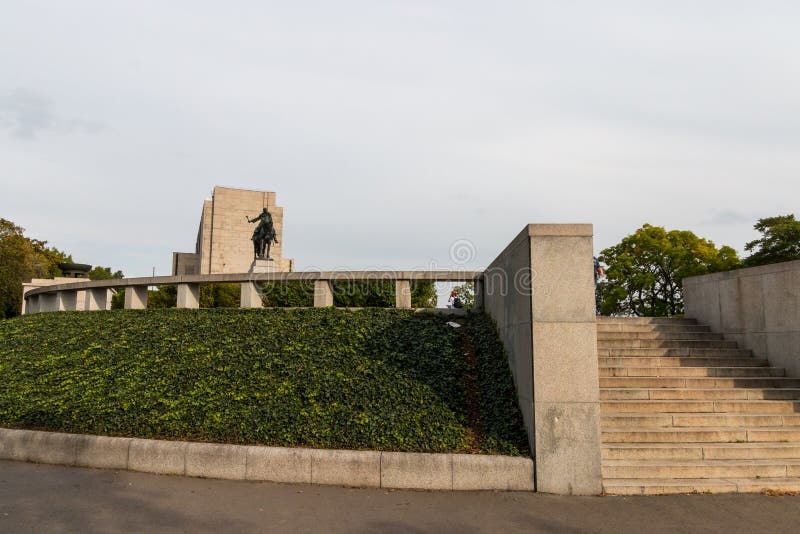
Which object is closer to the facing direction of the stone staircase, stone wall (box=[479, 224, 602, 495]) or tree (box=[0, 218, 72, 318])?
the stone wall

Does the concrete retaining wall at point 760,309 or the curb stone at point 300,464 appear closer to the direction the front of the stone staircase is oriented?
the curb stone

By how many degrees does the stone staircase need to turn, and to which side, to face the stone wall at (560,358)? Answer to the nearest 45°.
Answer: approximately 45° to its right

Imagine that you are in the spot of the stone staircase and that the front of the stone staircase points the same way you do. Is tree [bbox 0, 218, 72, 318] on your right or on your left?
on your right

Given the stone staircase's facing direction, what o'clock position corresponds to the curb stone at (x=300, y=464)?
The curb stone is roughly at 2 o'clock from the stone staircase.

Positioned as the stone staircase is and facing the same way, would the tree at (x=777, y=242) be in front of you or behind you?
behind

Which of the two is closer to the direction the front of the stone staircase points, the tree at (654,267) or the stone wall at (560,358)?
the stone wall

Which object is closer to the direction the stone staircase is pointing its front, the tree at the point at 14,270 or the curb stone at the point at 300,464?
the curb stone

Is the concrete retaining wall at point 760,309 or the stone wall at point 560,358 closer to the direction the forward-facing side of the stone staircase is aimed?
the stone wall

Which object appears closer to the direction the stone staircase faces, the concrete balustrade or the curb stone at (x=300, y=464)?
the curb stone

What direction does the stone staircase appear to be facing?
toward the camera

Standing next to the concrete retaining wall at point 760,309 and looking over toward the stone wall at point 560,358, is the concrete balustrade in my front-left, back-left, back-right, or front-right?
front-right

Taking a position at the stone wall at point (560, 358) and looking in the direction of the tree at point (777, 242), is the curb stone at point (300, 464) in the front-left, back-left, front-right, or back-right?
back-left

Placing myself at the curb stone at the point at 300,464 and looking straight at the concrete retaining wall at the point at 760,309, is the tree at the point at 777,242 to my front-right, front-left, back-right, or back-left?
front-left

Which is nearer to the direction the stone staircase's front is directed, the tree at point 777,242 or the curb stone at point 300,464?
the curb stone

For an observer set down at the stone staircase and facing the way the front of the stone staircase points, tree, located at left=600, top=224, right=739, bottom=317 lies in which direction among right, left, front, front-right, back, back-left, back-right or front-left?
back
